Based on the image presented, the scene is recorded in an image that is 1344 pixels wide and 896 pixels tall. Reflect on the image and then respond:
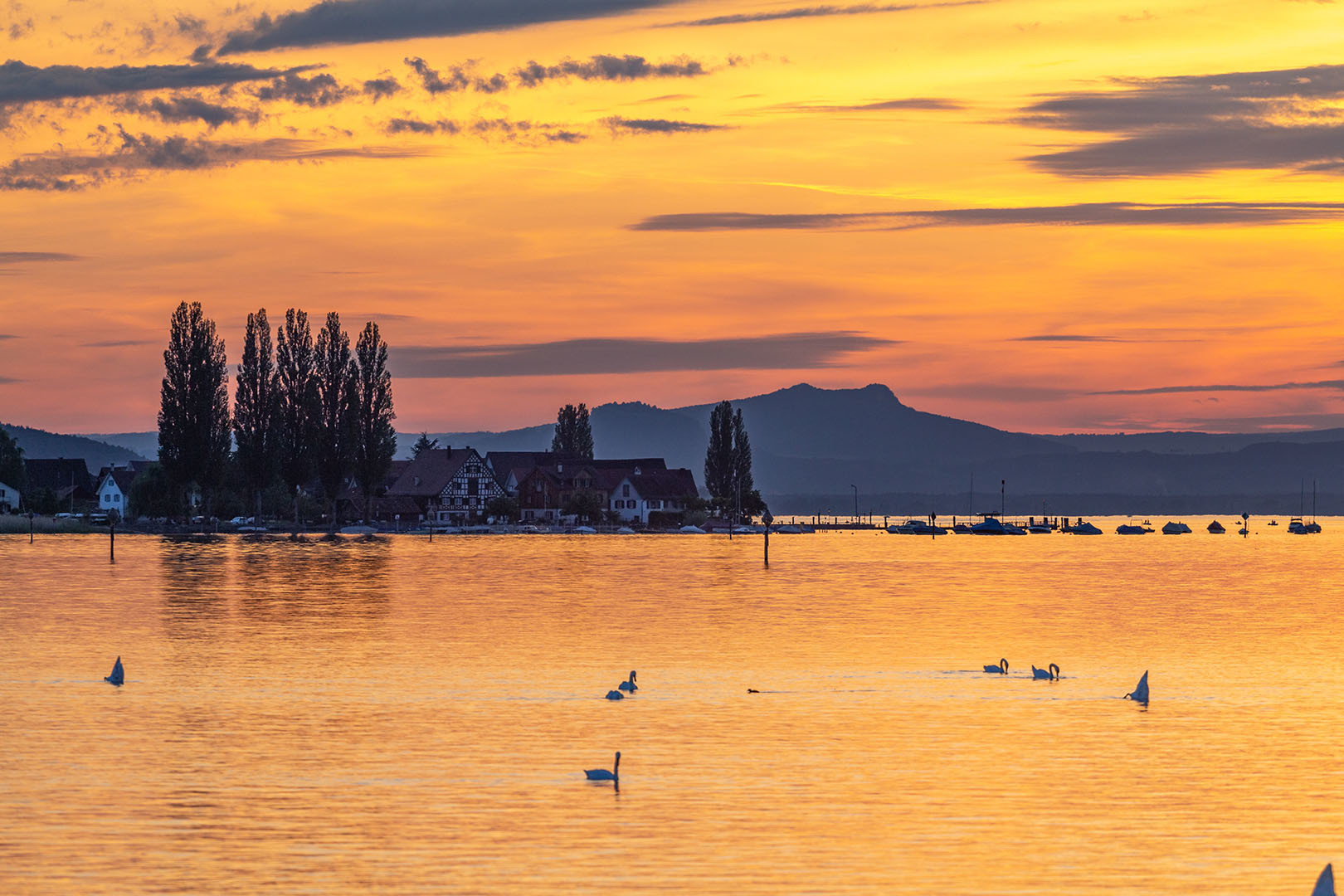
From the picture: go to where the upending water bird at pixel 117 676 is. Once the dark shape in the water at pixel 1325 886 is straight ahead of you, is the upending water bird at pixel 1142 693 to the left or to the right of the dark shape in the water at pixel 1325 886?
left

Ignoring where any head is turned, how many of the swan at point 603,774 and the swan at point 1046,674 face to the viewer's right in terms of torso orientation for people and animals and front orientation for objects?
2

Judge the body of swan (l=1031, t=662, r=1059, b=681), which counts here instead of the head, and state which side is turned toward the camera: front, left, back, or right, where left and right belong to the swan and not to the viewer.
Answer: right

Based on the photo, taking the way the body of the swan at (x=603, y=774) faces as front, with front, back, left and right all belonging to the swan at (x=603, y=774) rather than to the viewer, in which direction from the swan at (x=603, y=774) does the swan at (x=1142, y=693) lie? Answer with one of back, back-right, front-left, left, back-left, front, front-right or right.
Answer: front-left

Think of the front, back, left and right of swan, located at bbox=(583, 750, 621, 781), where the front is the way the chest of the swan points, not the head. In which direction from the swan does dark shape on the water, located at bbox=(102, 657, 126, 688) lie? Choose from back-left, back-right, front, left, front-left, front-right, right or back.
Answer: back-left

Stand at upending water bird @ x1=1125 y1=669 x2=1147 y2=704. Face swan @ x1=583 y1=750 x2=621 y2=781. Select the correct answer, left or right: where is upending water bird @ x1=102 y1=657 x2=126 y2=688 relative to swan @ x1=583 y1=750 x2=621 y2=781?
right

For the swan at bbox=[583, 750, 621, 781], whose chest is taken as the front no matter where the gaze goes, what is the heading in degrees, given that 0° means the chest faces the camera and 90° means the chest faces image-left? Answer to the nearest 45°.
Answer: approximately 270°
